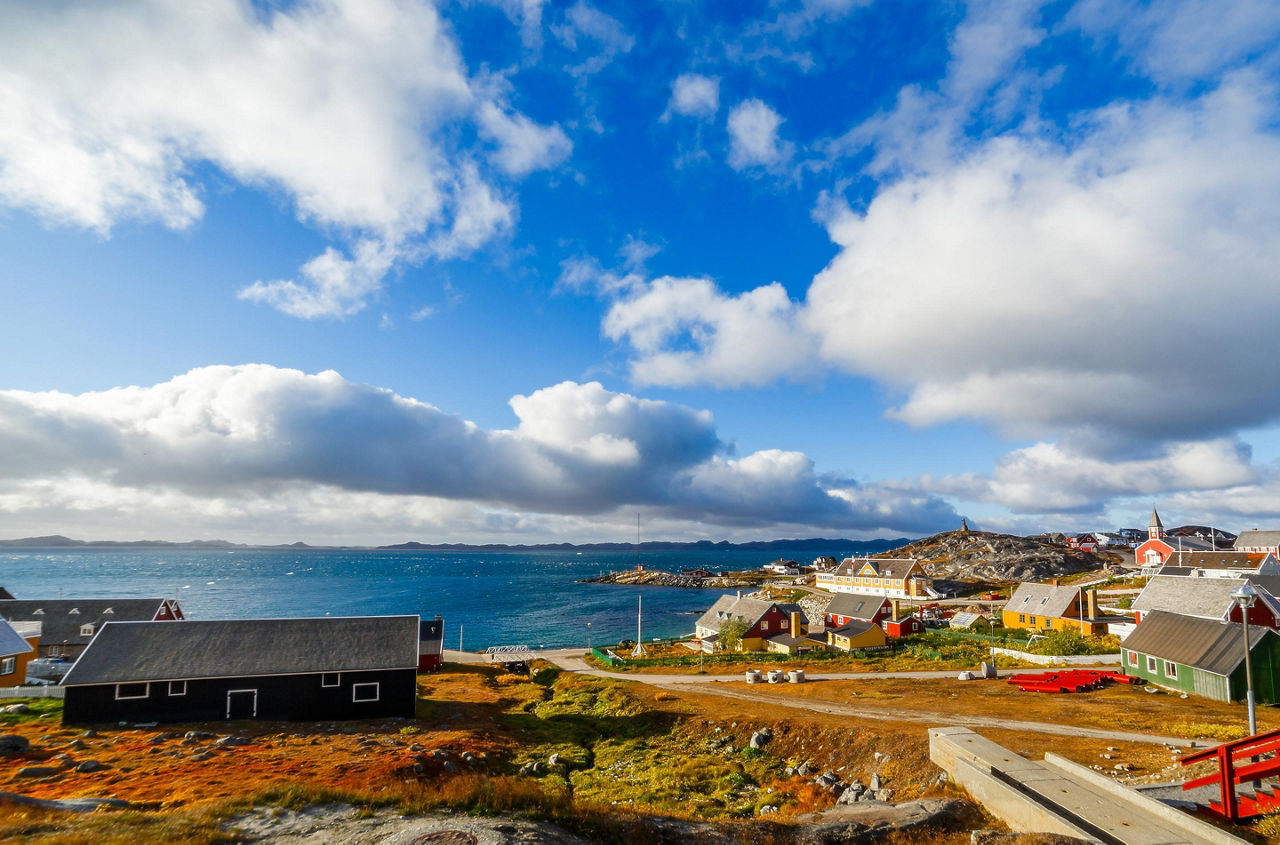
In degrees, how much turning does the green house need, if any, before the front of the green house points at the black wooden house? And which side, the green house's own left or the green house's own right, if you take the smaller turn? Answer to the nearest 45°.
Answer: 0° — it already faces it

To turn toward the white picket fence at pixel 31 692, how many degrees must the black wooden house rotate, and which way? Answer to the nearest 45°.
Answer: approximately 135° to its right

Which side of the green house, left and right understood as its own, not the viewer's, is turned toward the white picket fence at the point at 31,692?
front

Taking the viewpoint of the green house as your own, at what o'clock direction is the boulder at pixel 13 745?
The boulder is roughly at 12 o'clock from the green house.

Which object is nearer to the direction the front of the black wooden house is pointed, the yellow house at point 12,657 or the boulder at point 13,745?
the boulder

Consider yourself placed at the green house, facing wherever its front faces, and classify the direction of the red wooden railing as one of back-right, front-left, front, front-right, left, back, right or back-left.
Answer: front-left

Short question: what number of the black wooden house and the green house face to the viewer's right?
0

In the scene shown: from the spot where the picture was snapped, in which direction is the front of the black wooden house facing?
facing the viewer
